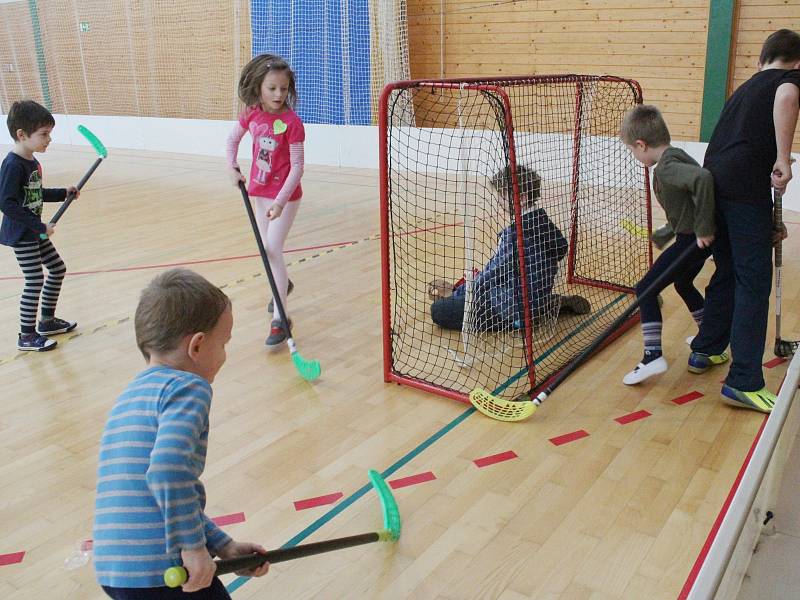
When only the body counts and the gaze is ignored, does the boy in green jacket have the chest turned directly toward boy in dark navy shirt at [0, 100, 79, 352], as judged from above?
yes

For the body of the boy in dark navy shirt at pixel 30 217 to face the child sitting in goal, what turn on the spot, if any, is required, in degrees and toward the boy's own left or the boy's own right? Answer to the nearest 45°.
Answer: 0° — they already face them

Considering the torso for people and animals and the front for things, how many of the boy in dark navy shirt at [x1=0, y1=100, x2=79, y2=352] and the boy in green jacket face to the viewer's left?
1

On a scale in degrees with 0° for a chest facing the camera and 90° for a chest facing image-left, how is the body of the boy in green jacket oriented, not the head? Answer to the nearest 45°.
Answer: approximately 90°

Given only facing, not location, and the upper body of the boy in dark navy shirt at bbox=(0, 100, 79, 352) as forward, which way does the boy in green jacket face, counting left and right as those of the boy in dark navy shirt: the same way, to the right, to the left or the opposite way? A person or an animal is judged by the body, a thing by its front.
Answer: the opposite way

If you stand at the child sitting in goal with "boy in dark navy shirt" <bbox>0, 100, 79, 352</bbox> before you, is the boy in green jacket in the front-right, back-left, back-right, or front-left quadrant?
back-left

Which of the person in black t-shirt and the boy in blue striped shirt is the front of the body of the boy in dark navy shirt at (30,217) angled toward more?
the person in black t-shirt

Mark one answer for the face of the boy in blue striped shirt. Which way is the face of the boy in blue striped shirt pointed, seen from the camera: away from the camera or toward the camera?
away from the camera
